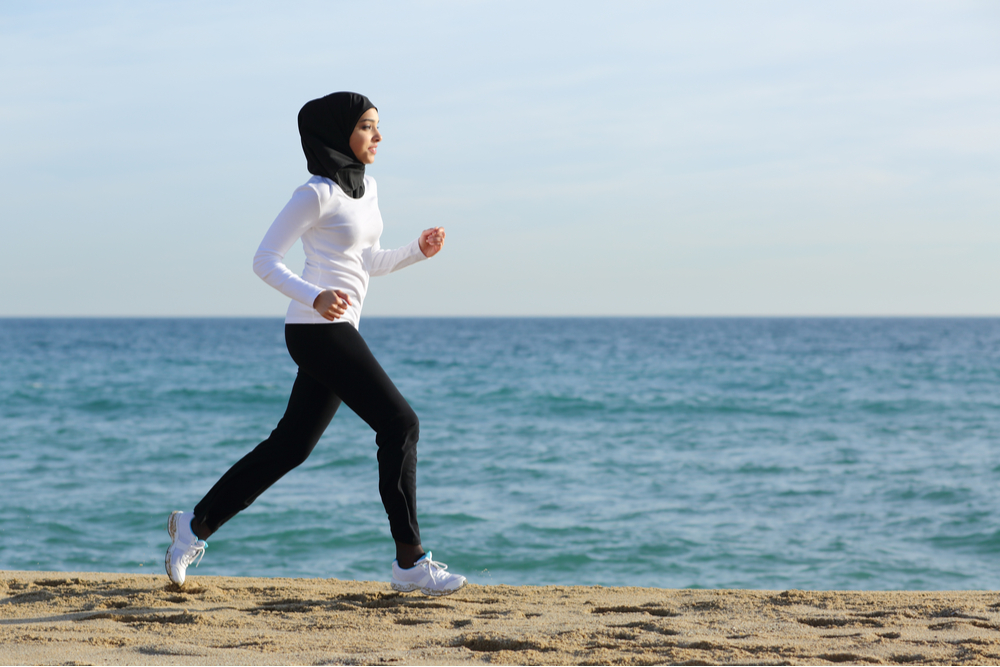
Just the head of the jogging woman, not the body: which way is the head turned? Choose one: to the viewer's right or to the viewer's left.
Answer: to the viewer's right

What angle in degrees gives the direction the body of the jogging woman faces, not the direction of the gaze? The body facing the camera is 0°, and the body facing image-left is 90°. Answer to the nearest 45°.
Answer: approximately 270°
